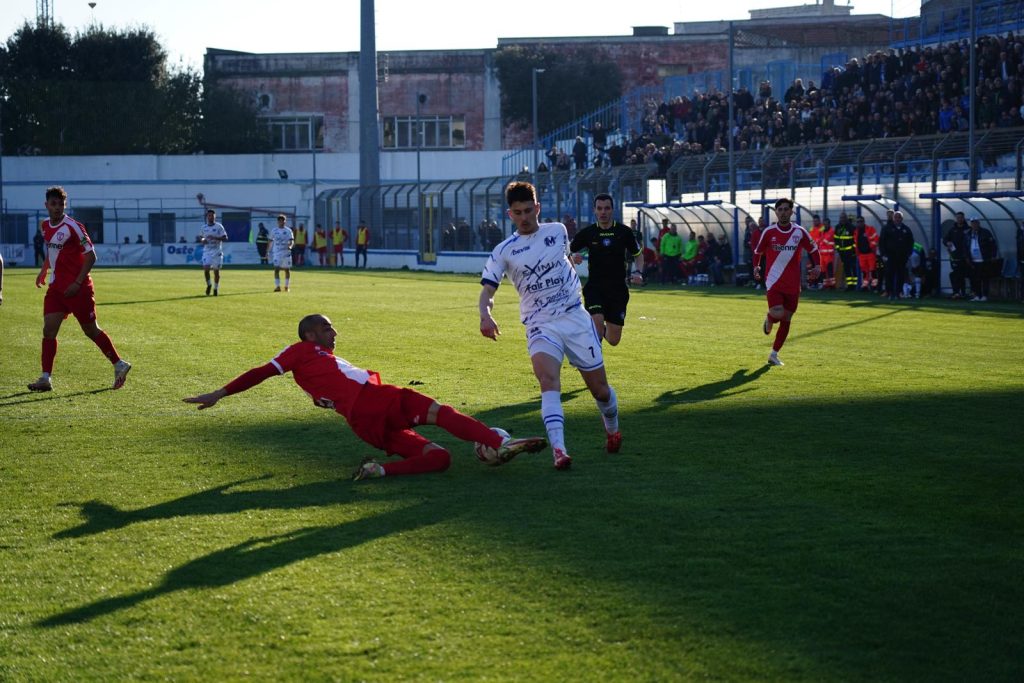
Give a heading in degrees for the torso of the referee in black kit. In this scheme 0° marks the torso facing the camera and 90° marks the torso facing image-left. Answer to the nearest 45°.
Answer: approximately 0°

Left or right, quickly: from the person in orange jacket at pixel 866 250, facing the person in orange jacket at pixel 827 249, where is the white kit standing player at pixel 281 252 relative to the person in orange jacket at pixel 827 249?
left

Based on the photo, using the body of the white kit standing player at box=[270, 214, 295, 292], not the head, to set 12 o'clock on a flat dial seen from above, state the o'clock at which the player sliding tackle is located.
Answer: The player sliding tackle is roughly at 12 o'clock from the white kit standing player.

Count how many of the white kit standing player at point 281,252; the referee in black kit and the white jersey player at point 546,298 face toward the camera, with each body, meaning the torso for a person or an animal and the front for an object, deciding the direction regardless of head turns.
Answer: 3

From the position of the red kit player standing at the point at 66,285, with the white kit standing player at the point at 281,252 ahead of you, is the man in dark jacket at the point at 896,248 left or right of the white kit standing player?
right

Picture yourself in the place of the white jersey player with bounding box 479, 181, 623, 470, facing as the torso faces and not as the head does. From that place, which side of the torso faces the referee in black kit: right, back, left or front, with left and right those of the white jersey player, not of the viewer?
back

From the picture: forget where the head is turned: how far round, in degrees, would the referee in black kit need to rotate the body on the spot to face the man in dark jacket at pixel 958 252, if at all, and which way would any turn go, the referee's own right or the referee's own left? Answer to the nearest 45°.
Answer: approximately 135° to the referee's own left

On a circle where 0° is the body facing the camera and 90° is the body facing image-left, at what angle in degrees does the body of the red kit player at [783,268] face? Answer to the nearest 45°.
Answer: approximately 0°
